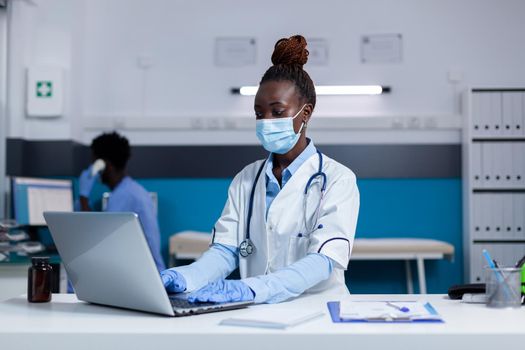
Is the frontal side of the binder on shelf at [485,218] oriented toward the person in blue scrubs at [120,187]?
no

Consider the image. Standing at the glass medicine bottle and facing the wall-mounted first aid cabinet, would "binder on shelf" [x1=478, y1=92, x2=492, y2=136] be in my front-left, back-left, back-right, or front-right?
front-right

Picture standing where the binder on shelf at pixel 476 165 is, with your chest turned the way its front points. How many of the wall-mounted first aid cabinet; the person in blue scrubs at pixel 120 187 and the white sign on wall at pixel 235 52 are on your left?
0

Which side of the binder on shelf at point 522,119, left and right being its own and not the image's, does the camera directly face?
front

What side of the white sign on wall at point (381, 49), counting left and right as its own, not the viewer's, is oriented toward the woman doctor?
front

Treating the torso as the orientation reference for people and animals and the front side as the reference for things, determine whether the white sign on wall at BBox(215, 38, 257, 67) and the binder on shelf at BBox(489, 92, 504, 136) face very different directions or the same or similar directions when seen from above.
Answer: same or similar directions

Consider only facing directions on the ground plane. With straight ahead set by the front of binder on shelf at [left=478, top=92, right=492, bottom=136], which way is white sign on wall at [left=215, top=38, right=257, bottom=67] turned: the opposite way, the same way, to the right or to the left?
the same way

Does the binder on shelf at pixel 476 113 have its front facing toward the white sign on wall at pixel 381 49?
no

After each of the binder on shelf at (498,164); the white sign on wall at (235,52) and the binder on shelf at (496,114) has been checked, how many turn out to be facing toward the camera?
3

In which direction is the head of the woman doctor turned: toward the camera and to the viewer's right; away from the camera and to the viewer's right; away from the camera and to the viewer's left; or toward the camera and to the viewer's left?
toward the camera and to the viewer's left

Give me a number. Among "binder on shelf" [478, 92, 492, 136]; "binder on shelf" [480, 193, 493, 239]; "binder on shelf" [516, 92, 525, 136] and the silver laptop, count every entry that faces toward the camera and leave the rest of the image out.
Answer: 3

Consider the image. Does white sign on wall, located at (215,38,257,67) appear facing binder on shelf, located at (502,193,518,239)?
no

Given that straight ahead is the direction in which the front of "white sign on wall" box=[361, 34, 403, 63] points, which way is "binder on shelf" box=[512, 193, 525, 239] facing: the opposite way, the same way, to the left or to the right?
the same way

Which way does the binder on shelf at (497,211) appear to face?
toward the camera

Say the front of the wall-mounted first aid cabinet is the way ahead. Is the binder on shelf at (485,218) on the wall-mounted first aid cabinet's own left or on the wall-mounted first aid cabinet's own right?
on the wall-mounted first aid cabinet's own left

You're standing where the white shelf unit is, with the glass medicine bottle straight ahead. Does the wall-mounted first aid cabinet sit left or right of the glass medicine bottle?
right

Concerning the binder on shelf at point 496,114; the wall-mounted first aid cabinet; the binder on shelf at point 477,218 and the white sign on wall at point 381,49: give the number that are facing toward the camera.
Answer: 4

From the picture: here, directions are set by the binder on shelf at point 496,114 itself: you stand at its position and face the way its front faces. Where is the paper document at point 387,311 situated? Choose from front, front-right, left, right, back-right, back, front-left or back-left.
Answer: front

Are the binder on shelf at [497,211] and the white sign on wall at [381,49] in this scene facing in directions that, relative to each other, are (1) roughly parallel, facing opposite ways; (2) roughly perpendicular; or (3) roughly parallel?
roughly parallel
